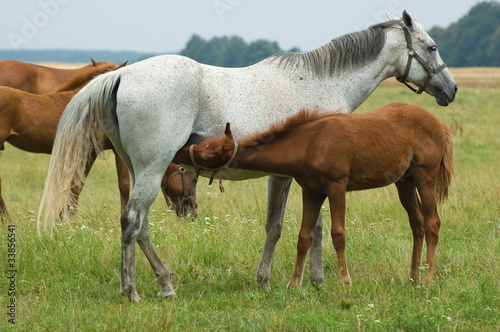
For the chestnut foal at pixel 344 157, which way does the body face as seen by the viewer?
to the viewer's left

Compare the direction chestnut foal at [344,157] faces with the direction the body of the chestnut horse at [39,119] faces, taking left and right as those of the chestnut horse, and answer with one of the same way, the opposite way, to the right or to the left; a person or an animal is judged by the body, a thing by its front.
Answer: the opposite way

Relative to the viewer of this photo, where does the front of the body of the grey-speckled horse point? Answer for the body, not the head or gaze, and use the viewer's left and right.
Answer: facing to the right of the viewer

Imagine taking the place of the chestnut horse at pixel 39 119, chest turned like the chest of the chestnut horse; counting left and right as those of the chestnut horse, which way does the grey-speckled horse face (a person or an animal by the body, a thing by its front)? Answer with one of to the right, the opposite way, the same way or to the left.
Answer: the same way

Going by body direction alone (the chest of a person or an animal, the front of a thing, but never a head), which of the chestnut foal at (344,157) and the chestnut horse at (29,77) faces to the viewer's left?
the chestnut foal

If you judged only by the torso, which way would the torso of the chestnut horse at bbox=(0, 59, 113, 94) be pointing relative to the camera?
to the viewer's right

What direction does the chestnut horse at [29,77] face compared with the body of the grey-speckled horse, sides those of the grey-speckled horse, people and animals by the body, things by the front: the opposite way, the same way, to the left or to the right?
the same way

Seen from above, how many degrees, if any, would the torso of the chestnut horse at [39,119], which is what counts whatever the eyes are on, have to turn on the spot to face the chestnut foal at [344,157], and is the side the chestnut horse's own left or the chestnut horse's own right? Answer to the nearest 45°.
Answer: approximately 45° to the chestnut horse's own right

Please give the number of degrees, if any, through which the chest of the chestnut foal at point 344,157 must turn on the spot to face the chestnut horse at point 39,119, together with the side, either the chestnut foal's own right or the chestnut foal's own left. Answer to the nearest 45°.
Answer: approximately 45° to the chestnut foal's own right

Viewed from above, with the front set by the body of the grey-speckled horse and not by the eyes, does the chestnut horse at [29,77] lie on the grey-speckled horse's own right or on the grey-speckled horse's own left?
on the grey-speckled horse's own left

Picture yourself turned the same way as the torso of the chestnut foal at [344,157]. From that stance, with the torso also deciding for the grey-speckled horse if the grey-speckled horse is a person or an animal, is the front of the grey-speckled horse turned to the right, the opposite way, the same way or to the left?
the opposite way

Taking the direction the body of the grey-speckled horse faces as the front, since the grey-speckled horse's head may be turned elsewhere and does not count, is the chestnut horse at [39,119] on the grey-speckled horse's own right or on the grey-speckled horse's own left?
on the grey-speckled horse's own left

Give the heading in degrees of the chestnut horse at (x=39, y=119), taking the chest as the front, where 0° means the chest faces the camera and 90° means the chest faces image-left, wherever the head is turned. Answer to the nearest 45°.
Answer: approximately 270°
